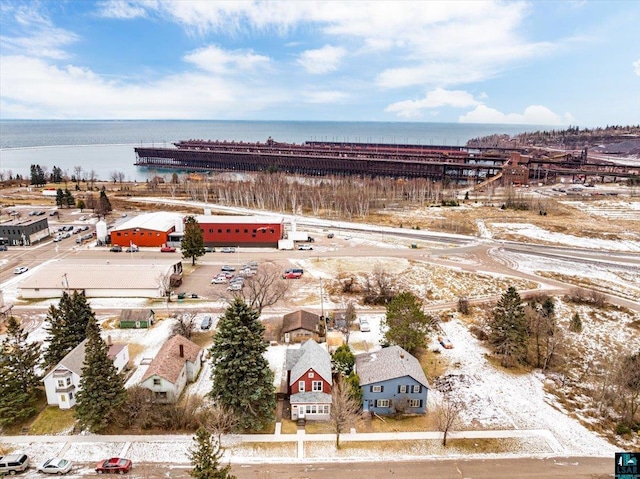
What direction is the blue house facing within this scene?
toward the camera

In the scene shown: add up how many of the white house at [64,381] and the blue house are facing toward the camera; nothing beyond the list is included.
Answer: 2

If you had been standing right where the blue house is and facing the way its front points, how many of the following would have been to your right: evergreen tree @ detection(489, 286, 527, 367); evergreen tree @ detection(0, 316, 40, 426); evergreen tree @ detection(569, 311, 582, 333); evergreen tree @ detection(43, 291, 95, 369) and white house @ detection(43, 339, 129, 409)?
3

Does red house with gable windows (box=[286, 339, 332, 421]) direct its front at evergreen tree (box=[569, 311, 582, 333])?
no

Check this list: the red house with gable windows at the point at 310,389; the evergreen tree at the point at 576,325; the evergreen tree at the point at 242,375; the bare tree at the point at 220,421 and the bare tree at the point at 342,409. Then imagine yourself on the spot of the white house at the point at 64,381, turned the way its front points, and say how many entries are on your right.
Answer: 0

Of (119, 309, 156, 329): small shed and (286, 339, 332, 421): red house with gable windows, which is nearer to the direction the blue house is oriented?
the red house with gable windows

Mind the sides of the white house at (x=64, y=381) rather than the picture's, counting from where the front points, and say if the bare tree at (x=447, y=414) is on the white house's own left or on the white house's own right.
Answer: on the white house's own left

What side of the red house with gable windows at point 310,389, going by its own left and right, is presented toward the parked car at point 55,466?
right

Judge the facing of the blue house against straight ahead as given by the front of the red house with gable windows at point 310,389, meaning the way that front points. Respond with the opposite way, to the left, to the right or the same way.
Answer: the same way

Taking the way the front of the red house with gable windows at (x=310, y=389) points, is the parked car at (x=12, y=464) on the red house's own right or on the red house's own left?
on the red house's own right

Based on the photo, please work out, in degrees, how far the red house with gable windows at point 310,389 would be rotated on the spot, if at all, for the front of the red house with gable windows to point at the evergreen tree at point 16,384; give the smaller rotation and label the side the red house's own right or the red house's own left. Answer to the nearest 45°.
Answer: approximately 90° to the red house's own right

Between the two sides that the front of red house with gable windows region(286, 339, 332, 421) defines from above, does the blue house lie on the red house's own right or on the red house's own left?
on the red house's own left

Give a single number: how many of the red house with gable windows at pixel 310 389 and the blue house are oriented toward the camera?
2

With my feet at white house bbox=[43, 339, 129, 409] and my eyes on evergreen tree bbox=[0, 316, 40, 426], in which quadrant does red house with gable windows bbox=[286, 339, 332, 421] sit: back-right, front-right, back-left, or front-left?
back-left

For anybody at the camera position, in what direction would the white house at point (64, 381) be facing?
facing the viewer

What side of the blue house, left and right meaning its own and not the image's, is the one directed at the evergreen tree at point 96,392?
right

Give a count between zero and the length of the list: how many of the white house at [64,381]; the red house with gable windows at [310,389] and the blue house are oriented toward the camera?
3

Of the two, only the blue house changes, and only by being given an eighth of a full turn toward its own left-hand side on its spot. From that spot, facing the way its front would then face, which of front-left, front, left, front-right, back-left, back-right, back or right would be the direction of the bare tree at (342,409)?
right
